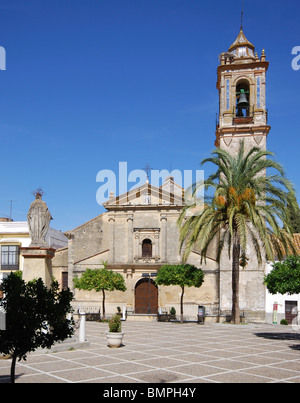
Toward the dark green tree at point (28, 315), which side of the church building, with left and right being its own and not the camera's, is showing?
front

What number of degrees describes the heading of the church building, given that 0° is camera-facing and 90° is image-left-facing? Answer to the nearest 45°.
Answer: approximately 0°

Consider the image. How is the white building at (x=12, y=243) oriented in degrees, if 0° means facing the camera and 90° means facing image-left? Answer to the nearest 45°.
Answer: approximately 0°

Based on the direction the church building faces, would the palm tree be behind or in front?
in front

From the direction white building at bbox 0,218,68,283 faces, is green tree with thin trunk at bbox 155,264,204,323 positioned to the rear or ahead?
ahead

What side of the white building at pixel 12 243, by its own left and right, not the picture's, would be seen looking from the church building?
left

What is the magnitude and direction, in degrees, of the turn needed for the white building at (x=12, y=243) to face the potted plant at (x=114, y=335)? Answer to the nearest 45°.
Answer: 0° — it already faces it

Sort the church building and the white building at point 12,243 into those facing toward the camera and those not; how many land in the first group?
2

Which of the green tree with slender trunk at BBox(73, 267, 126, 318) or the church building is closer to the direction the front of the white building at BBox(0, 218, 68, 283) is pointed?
the green tree with slender trunk

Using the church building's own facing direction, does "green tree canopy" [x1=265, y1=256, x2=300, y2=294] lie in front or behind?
in front

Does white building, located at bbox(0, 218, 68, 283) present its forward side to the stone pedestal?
yes
